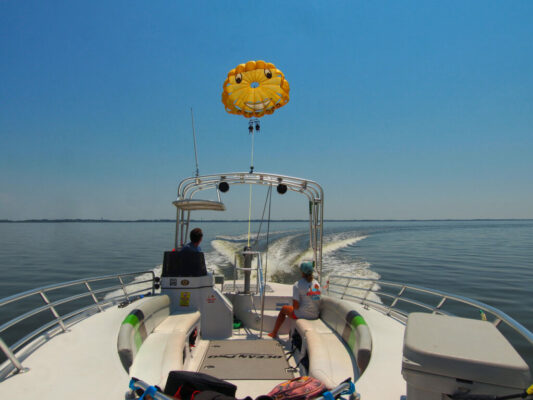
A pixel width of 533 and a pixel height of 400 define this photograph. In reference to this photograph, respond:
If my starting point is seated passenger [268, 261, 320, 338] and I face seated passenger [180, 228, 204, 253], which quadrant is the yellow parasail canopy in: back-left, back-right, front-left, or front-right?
front-right

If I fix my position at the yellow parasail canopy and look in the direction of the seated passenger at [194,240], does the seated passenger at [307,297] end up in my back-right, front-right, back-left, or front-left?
front-left

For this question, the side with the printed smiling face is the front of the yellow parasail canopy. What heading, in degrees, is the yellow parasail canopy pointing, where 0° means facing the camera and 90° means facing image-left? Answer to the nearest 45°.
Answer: approximately 0°
